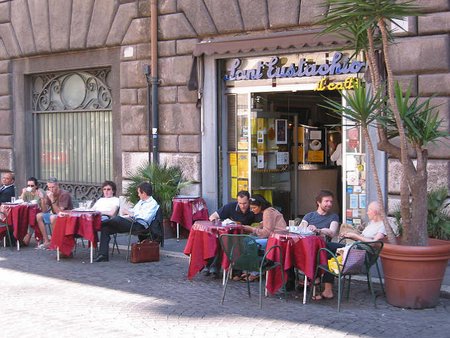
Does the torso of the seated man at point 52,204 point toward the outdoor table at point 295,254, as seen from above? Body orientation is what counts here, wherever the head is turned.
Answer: no

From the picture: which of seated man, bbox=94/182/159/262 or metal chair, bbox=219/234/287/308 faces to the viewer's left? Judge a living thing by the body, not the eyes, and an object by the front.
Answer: the seated man

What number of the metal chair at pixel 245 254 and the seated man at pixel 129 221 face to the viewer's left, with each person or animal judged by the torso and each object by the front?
1

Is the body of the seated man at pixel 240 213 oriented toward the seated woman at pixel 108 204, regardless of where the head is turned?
no

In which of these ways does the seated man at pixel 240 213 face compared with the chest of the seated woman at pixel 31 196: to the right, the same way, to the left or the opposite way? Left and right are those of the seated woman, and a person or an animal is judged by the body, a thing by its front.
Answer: the same way

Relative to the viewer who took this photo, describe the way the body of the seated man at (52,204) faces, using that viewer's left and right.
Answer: facing the viewer and to the left of the viewer

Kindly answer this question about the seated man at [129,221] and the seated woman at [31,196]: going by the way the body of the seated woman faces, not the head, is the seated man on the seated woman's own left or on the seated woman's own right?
on the seated woman's own left

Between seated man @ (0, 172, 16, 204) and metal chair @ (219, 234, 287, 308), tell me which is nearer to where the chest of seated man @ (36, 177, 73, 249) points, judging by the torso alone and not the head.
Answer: the metal chair

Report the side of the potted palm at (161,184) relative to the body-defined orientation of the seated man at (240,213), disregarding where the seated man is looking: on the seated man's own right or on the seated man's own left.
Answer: on the seated man's own right

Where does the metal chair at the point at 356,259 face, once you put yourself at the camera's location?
facing away from the viewer and to the left of the viewer

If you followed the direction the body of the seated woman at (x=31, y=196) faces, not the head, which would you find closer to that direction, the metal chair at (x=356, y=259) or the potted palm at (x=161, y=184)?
the metal chair

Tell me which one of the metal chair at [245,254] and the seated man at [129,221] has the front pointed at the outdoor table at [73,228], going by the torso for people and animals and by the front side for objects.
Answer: the seated man

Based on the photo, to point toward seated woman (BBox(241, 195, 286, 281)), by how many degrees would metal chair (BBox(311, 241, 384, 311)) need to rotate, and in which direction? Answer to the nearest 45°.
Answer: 0° — it already faces them

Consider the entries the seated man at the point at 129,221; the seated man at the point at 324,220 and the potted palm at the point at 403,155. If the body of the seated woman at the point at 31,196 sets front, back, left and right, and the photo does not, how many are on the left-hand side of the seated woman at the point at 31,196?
3
